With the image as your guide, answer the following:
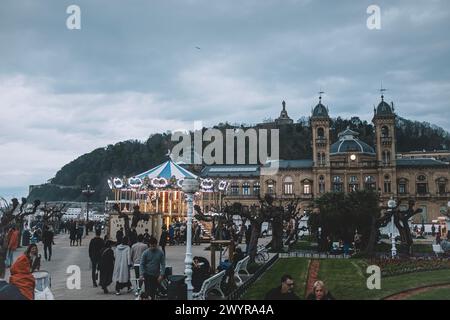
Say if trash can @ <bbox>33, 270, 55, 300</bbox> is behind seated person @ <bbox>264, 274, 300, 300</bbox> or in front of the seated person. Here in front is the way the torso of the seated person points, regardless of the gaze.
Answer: behind

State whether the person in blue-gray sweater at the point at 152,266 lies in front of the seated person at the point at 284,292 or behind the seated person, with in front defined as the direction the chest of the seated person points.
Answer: behind

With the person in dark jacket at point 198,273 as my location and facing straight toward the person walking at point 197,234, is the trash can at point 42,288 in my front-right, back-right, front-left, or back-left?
back-left

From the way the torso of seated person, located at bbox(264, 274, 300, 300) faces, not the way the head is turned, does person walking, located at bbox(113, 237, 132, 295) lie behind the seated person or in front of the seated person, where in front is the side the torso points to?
behind

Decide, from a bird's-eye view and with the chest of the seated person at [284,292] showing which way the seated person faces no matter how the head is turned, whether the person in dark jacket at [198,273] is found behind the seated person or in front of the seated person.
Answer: behind

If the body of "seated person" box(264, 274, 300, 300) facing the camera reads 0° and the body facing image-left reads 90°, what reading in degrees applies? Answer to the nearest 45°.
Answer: approximately 315°

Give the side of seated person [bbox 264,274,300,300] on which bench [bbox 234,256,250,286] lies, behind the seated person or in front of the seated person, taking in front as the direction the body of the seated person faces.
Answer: behind

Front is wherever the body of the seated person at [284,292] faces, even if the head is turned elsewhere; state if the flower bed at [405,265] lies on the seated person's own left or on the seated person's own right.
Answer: on the seated person's own left

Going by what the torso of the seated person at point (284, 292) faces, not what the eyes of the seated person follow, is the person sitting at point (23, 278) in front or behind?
behind
